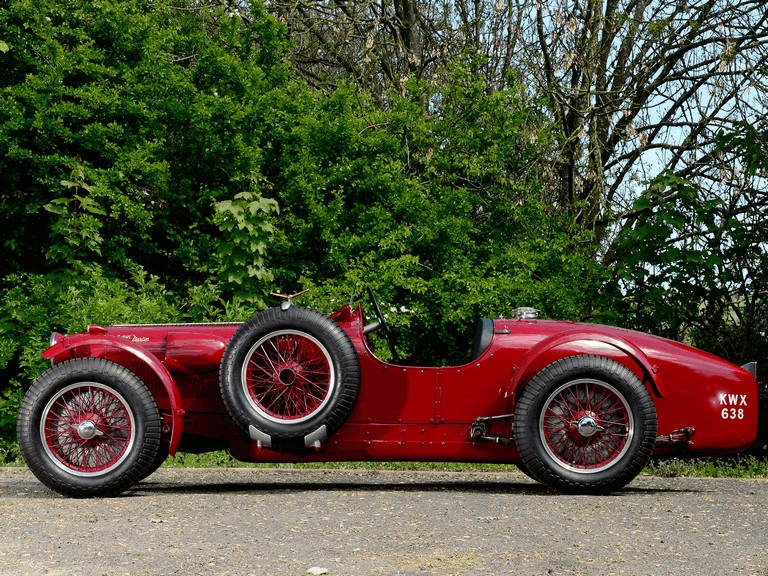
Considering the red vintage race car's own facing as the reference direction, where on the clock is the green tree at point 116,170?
The green tree is roughly at 2 o'clock from the red vintage race car.

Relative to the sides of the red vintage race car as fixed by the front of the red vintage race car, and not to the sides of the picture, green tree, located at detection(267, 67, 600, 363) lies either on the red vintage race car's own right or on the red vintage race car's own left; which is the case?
on the red vintage race car's own right

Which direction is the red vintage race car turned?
to the viewer's left
